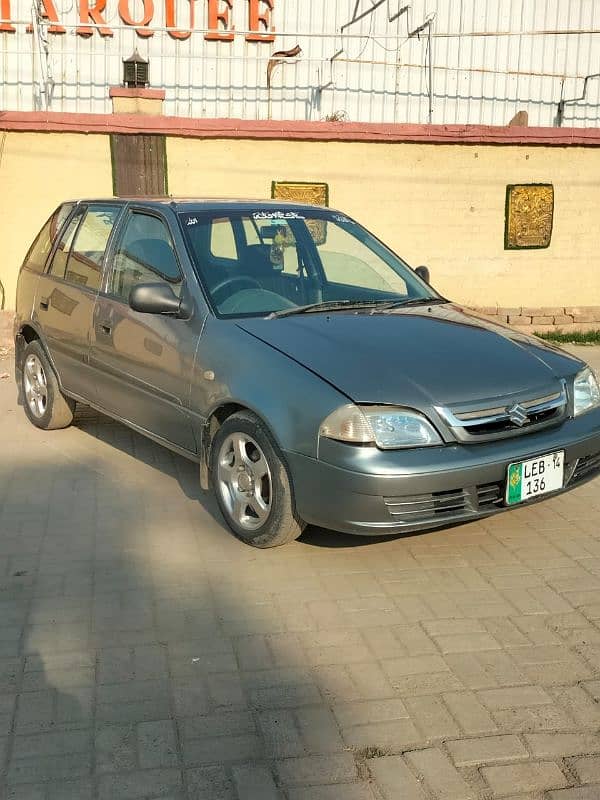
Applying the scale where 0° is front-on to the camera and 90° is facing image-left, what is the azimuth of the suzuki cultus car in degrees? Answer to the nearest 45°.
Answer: approximately 315°

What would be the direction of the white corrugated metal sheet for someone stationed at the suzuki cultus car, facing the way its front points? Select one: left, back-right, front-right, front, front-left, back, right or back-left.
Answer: back-left
